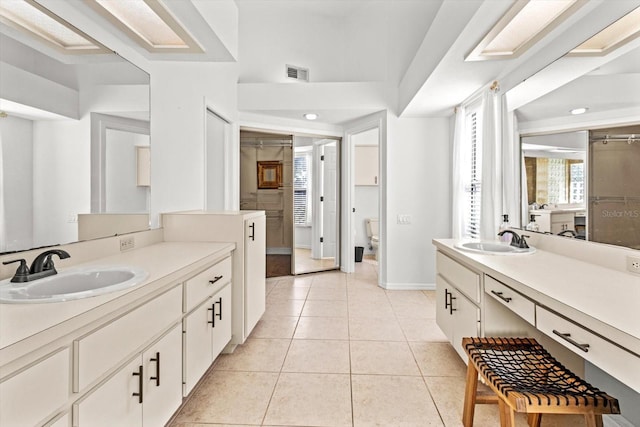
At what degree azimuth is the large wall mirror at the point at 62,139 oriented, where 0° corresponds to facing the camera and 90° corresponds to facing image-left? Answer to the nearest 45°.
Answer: approximately 315°

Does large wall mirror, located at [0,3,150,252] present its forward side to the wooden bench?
yes

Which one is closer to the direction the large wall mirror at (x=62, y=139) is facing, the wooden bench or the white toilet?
the wooden bench

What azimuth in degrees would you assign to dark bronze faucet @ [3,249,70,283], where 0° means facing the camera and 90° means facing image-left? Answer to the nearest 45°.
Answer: approximately 315°

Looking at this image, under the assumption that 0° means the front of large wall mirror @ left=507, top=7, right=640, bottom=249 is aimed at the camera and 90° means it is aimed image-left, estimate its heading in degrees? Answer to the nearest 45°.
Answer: approximately 45°

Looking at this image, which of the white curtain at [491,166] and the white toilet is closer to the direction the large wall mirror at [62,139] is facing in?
the white curtain
